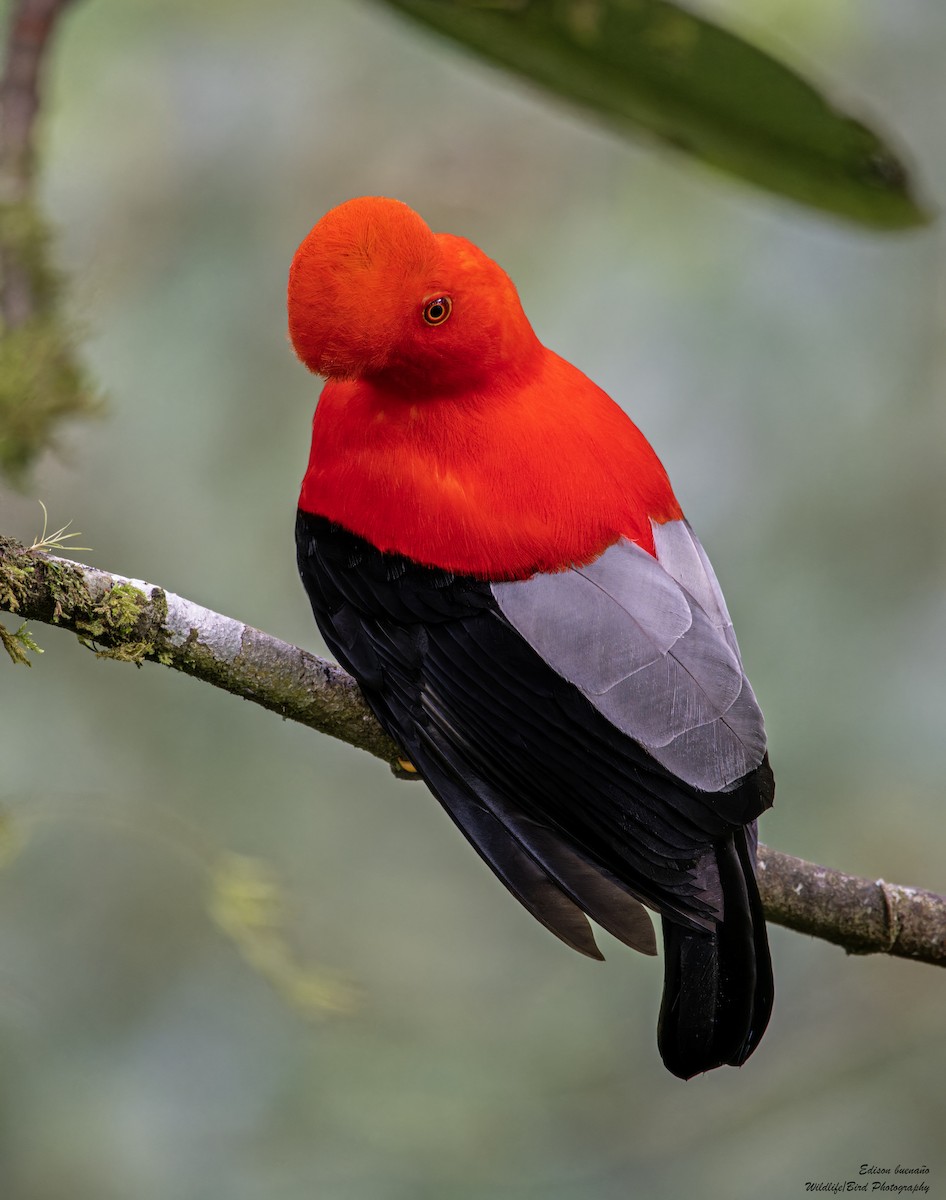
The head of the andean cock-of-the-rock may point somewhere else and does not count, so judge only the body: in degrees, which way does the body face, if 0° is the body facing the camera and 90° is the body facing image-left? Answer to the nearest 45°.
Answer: approximately 135°
